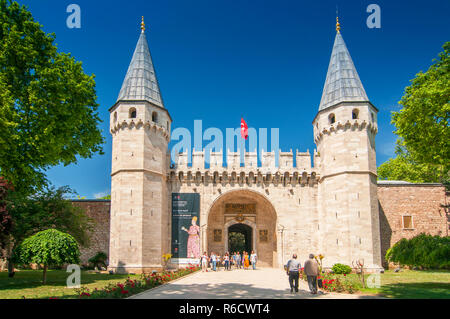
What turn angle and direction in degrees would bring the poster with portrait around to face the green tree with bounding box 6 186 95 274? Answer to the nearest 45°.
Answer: approximately 45° to its right

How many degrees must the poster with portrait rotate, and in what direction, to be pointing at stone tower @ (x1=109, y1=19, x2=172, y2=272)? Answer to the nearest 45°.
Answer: approximately 45° to its right

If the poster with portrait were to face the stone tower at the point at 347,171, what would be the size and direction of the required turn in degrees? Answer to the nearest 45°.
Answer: approximately 90° to its left

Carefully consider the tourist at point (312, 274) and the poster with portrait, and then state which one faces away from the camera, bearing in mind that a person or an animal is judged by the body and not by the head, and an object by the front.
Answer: the tourist

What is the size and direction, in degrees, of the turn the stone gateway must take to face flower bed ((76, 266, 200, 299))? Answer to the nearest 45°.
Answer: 0° — it already faces it

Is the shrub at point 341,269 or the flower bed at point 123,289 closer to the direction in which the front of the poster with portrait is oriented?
the flower bed

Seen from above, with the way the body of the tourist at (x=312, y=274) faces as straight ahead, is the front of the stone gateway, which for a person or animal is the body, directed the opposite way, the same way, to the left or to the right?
the opposite way

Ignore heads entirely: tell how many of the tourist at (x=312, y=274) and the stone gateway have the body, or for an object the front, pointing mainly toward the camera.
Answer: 1

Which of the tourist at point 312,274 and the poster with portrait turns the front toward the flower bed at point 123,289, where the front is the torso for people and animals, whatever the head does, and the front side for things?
the poster with portrait

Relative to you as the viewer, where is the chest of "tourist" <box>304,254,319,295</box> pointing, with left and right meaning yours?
facing away from the viewer

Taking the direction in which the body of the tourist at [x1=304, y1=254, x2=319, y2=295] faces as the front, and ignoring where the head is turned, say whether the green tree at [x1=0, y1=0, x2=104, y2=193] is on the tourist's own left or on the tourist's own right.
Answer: on the tourist's own left

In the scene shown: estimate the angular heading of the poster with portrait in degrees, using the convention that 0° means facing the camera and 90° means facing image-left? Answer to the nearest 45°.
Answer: approximately 0°
